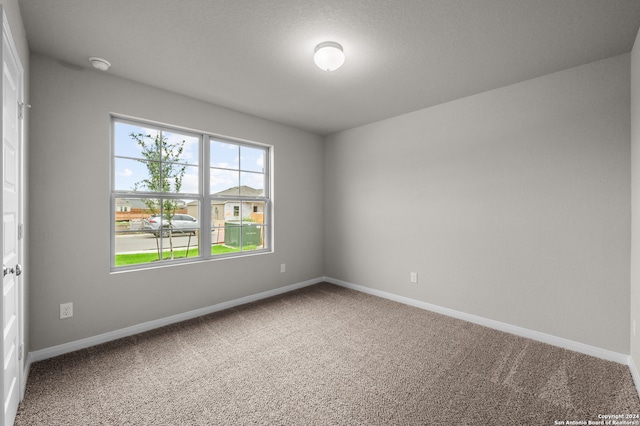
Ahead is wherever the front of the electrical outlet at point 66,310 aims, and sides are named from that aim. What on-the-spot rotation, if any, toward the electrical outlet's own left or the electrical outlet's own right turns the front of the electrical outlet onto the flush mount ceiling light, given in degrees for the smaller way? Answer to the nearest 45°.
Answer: approximately 45° to the electrical outlet's own left

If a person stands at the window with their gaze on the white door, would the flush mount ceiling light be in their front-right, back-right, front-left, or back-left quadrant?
front-left

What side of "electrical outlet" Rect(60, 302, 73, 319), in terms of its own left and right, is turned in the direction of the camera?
front

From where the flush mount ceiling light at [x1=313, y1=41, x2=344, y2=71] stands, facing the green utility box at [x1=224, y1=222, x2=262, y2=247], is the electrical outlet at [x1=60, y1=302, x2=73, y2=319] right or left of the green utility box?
left

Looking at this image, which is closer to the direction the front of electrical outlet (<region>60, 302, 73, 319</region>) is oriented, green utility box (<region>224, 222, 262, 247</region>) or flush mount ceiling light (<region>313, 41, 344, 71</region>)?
the flush mount ceiling light
